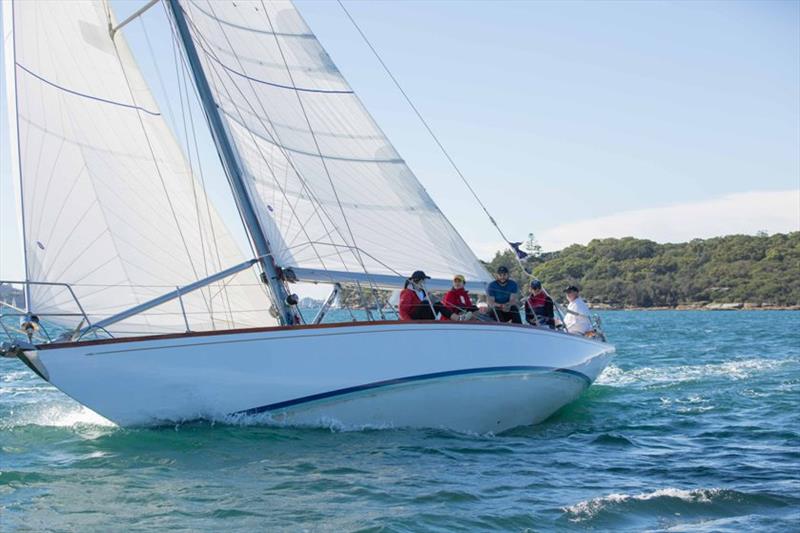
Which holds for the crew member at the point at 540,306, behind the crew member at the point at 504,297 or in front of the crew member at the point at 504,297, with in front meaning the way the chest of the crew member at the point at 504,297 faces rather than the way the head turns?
behind

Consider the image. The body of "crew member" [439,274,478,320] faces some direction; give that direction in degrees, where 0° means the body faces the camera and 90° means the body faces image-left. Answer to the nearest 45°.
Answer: approximately 0°

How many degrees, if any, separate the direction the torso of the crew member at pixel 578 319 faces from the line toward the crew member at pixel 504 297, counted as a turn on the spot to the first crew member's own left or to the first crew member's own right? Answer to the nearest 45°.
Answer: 0° — they already face them

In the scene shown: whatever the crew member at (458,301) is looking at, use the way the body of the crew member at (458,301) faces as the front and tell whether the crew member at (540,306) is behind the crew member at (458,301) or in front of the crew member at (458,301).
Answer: behind

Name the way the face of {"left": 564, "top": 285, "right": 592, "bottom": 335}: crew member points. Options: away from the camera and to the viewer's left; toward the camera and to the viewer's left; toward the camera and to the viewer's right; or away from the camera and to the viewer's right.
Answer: toward the camera and to the viewer's left
